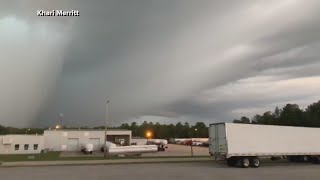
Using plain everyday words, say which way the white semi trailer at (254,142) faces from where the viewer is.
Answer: facing away from the viewer and to the right of the viewer
